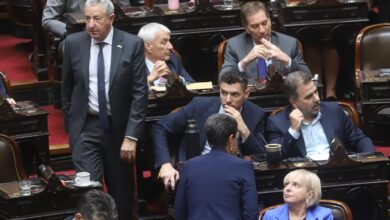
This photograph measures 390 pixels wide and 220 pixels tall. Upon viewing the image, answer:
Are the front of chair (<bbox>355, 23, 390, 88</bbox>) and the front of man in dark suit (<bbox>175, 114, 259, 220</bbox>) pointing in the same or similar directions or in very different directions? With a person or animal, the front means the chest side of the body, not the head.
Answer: very different directions

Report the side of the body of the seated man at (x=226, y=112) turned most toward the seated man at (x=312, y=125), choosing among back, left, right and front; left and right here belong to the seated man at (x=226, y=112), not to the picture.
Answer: left

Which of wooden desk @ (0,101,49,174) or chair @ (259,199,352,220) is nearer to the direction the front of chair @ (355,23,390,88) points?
the chair

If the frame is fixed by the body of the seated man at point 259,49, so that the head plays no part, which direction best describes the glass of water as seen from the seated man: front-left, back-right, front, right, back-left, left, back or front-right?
front-right

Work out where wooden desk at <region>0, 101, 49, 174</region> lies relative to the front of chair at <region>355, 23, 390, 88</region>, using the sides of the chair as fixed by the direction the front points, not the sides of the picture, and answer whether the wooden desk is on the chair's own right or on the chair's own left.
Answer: on the chair's own right

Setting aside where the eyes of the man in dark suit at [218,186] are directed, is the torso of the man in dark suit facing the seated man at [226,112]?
yes

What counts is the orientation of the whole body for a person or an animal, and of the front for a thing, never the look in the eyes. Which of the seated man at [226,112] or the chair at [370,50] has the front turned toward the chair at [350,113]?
the chair at [370,50]

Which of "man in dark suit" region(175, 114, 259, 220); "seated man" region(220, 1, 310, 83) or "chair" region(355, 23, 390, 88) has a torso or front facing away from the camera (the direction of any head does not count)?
the man in dark suit

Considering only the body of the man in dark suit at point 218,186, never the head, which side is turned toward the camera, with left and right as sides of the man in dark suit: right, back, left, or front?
back

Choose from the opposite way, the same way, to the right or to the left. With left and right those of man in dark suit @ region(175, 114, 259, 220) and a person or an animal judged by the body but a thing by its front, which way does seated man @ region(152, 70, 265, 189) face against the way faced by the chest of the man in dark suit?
the opposite way

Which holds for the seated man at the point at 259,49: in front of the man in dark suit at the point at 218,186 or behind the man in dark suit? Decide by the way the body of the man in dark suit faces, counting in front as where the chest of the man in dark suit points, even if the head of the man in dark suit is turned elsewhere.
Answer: in front
